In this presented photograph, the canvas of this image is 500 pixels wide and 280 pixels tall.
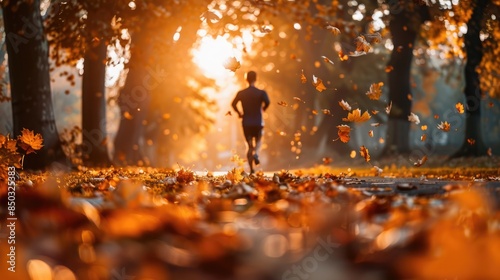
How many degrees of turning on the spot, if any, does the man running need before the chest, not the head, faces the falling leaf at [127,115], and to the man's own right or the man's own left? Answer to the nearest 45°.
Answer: approximately 45° to the man's own left

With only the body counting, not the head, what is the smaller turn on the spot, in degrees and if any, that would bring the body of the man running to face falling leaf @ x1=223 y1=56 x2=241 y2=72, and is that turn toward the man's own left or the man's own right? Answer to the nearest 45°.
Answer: approximately 180°

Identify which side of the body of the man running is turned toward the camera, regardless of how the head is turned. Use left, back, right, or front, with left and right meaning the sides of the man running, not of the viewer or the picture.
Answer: back
